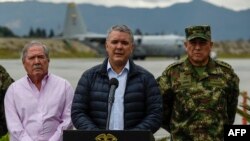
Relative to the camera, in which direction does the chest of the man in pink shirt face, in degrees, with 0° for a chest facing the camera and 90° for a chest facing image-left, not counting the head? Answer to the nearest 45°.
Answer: approximately 0°

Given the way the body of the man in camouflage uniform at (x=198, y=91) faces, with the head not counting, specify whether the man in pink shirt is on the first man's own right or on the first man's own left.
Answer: on the first man's own right
